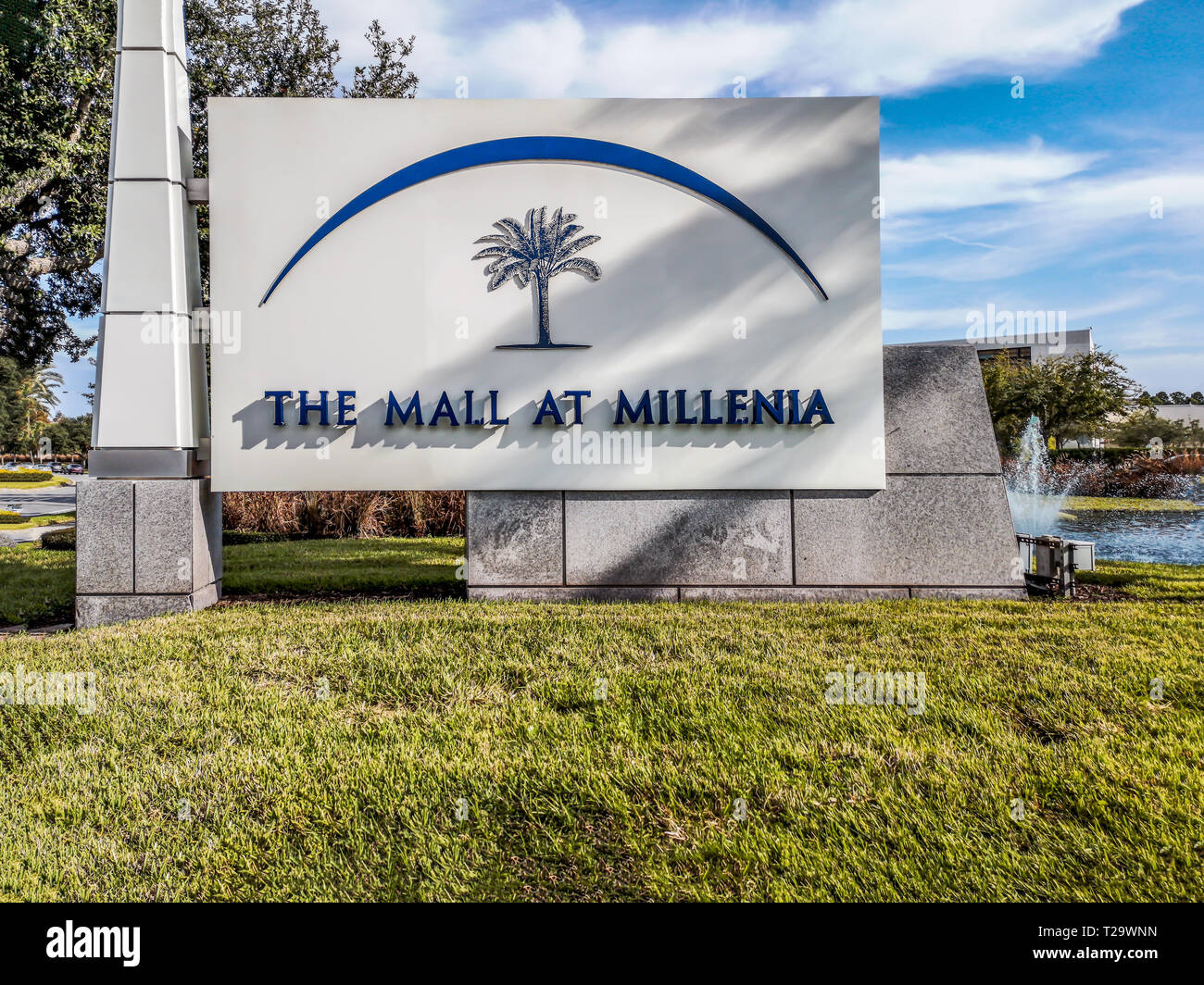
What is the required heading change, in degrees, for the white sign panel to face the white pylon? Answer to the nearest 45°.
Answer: approximately 90° to its right

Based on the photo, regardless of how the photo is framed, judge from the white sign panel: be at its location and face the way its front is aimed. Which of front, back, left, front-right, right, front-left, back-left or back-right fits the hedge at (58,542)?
back-right

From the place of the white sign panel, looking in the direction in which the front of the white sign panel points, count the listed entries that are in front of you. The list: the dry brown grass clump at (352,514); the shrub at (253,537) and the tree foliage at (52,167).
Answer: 0

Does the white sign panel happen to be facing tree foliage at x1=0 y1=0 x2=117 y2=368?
no

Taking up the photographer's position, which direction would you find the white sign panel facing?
facing the viewer

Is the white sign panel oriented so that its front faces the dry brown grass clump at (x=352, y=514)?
no

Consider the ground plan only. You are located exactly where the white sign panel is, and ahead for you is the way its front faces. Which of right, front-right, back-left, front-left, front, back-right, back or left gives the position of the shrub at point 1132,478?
back-left

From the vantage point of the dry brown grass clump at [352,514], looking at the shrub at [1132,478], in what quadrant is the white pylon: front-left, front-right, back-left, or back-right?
back-right

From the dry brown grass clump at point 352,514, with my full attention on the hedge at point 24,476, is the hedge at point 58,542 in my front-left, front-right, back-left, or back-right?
front-left

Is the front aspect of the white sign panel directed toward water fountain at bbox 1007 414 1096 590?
no

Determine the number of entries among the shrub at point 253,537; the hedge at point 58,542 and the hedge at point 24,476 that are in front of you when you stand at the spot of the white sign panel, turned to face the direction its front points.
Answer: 0
